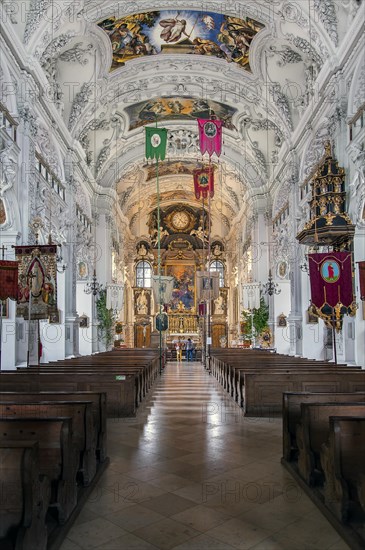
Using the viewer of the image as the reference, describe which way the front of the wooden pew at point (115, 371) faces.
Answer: facing away from the viewer

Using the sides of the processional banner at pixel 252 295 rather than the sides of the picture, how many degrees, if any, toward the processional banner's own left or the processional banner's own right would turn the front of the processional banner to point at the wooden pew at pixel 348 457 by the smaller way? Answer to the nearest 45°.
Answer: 0° — it already faces it

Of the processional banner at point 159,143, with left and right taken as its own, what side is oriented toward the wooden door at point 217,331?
back

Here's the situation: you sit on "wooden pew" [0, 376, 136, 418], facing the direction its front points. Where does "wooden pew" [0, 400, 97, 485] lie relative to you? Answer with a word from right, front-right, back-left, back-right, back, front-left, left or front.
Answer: back

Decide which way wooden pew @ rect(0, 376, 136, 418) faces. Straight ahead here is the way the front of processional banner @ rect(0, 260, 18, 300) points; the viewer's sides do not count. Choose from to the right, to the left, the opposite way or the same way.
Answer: the opposite way

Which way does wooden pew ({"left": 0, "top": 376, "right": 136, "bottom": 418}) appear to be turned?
away from the camera

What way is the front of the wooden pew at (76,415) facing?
away from the camera

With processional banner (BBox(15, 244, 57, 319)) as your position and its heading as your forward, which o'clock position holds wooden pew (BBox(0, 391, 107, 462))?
The wooden pew is roughly at 12 o'clock from the processional banner.

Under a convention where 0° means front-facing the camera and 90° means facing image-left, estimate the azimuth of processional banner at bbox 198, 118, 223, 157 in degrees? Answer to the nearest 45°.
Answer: approximately 0°

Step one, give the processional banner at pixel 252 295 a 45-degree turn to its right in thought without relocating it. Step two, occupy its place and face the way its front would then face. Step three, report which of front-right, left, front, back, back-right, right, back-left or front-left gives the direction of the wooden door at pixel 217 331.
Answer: back-right

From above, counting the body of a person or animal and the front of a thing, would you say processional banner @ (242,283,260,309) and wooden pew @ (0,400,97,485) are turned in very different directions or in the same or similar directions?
very different directions

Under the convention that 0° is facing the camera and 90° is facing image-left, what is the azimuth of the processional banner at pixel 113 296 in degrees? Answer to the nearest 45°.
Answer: approximately 0°
